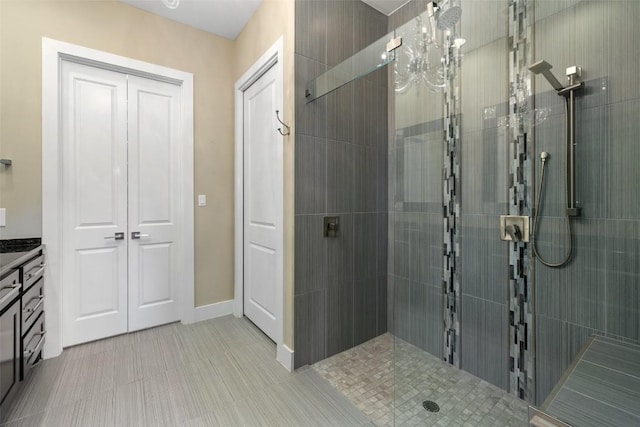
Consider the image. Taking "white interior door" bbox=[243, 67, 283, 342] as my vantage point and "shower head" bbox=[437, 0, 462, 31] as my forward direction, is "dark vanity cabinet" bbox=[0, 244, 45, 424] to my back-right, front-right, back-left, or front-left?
back-right

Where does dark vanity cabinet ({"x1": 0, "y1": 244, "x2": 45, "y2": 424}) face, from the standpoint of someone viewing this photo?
facing to the right of the viewer

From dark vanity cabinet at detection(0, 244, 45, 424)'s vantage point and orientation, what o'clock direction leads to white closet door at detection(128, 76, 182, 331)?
The white closet door is roughly at 11 o'clock from the dark vanity cabinet.

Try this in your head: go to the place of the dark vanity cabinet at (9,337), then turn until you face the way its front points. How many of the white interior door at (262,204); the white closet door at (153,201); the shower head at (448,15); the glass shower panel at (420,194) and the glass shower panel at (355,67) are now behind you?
0

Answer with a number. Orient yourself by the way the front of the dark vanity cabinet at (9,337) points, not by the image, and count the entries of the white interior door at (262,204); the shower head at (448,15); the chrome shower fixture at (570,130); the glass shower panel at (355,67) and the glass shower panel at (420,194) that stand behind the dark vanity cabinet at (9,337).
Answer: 0

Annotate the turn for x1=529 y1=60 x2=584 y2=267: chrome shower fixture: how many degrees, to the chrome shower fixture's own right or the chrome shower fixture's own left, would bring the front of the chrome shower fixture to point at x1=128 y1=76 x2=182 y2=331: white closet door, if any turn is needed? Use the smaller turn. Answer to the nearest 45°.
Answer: approximately 45° to the chrome shower fixture's own right

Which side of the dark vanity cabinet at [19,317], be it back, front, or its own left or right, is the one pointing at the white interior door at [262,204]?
front

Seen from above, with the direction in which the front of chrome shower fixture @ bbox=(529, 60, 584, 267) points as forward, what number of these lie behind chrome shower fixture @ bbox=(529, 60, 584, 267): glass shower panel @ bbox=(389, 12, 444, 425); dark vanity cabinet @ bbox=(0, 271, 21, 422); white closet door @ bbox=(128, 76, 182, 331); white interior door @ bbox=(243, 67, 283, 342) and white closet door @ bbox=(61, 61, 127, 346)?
0

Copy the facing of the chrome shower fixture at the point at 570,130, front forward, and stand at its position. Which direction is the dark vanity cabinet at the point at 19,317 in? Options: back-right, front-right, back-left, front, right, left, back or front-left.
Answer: front

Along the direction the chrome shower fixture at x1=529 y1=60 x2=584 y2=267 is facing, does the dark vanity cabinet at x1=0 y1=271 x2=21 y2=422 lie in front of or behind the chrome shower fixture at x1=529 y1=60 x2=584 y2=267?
in front

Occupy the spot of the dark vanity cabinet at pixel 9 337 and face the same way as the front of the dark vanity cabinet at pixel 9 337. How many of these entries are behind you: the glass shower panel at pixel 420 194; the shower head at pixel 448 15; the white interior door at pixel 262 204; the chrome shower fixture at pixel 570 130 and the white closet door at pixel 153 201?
0

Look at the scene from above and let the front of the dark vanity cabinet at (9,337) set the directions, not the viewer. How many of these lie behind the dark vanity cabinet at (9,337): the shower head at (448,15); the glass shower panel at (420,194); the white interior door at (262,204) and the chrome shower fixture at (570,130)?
0

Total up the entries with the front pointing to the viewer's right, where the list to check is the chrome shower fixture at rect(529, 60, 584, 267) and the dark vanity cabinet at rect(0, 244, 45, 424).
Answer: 1

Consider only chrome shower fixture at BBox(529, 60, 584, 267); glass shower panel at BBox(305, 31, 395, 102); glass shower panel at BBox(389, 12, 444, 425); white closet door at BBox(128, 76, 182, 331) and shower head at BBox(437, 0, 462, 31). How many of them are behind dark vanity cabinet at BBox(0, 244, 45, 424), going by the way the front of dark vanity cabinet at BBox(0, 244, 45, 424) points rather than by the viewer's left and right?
0
